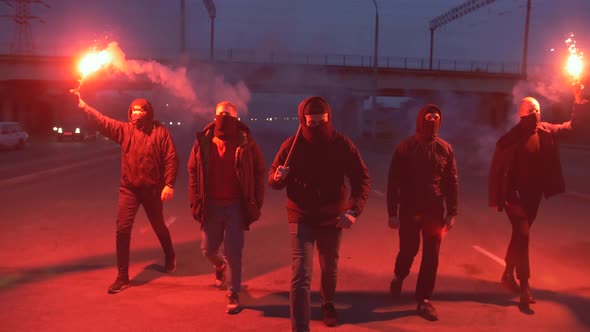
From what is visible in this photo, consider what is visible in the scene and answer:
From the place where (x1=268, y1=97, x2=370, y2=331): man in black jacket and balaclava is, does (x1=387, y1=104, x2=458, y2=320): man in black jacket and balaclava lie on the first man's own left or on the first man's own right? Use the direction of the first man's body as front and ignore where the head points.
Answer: on the first man's own left

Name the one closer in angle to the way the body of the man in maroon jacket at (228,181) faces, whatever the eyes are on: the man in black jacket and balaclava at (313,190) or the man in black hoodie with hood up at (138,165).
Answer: the man in black jacket and balaclava

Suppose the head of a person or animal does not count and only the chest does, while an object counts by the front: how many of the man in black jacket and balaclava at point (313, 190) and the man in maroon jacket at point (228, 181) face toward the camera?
2

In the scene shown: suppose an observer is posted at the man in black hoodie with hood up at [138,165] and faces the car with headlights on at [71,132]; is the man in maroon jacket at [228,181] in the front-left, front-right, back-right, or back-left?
back-right

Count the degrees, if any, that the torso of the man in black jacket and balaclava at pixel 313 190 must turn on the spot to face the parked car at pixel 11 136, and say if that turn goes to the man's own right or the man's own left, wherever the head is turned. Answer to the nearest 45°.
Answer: approximately 135° to the man's own right

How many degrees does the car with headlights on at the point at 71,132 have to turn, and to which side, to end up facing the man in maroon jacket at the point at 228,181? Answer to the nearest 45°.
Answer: approximately 45° to its left

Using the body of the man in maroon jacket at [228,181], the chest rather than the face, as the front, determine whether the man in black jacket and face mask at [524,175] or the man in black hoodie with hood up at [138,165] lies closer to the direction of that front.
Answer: the man in black jacket and face mask

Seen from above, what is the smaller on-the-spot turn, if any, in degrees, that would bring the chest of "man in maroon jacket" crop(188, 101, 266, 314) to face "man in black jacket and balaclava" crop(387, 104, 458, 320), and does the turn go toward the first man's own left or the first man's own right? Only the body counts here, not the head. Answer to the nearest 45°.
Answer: approximately 90° to the first man's own left

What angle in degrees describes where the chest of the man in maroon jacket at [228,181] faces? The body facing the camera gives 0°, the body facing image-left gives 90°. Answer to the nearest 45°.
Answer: approximately 0°

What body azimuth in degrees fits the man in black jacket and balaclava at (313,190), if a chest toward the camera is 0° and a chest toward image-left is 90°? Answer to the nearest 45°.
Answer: approximately 0°

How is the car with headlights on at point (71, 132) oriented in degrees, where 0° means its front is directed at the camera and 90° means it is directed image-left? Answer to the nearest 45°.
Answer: approximately 45°
